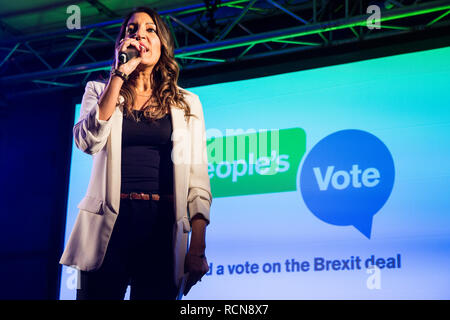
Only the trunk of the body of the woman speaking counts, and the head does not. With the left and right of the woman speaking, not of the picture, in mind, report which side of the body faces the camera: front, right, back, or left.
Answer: front

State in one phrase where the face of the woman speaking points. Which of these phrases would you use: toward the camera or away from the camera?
toward the camera

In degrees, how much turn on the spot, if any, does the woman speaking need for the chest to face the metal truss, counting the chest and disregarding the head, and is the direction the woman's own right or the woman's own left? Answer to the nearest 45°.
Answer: approximately 180°
